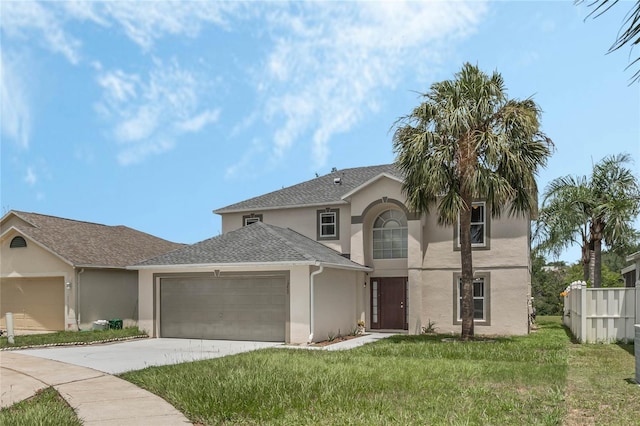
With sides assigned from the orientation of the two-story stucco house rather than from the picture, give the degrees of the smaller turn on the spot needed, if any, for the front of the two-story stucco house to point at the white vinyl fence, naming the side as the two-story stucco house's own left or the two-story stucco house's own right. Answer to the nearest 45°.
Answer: approximately 45° to the two-story stucco house's own left

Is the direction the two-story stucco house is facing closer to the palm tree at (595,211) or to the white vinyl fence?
the white vinyl fence

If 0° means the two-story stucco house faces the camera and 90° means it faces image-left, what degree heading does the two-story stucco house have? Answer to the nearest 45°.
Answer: approximately 0°

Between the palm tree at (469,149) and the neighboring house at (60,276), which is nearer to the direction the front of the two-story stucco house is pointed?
the palm tree
